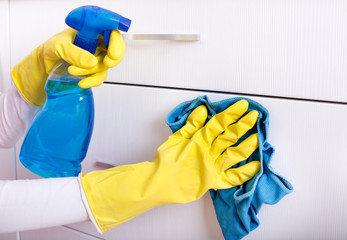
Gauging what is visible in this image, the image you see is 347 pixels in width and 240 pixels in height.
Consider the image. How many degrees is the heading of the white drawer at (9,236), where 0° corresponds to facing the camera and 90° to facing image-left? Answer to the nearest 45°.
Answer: approximately 0°
